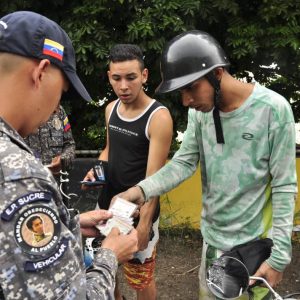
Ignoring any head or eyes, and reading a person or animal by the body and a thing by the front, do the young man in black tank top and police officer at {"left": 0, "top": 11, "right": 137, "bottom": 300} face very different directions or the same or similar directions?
very different directions

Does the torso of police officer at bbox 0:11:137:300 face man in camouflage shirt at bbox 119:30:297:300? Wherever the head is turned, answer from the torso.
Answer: yes

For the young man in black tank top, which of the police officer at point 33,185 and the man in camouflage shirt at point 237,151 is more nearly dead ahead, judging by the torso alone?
the police officer

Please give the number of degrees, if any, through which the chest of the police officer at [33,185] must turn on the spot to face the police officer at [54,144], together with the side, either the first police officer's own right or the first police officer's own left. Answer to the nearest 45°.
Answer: approximately 45° to the first police officer's own left

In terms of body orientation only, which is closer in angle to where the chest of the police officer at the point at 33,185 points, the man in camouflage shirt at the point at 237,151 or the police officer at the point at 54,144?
the man in camouflage shirt

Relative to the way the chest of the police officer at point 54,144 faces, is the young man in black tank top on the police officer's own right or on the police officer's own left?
on the police officer's own left
